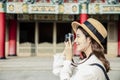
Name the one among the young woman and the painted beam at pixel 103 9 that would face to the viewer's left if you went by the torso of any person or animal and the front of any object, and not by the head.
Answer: the young woman

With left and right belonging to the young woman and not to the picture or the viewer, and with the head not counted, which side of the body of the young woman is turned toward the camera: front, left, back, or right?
left

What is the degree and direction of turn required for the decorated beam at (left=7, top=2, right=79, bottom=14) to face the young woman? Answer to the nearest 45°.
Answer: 0° — it already faces them

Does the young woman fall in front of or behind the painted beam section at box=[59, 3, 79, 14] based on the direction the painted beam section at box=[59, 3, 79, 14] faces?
in front

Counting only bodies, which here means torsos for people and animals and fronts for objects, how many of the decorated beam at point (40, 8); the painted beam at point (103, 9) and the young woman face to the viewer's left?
1

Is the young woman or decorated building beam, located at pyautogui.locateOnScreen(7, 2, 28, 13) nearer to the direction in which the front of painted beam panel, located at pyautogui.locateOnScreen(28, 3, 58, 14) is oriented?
the young woman

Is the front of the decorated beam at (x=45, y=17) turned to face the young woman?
yes

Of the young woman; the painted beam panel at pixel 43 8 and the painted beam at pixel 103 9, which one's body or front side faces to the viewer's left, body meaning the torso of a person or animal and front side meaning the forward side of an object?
the young woman

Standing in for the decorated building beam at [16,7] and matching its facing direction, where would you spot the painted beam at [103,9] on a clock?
the painted beam at [103,9] is roughly at 9 o'clock from the decorated building beam at [16,7].

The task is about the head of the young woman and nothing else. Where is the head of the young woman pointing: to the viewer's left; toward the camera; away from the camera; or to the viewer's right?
to the viewer's left
